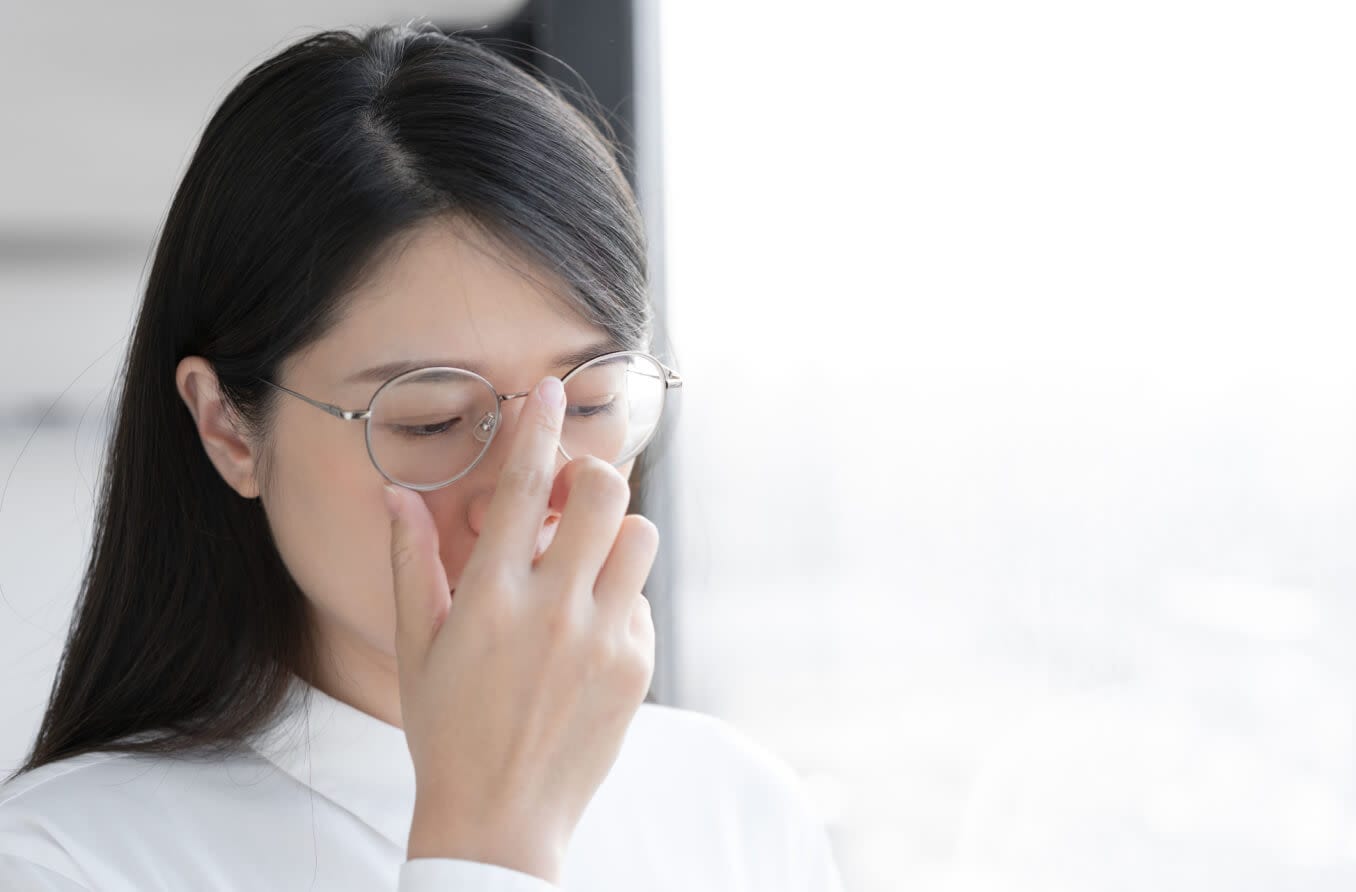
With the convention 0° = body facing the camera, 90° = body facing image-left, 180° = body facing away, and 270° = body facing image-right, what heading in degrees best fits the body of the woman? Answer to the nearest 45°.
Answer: approximately 315°

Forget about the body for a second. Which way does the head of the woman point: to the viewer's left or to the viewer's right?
to the viewer's right
